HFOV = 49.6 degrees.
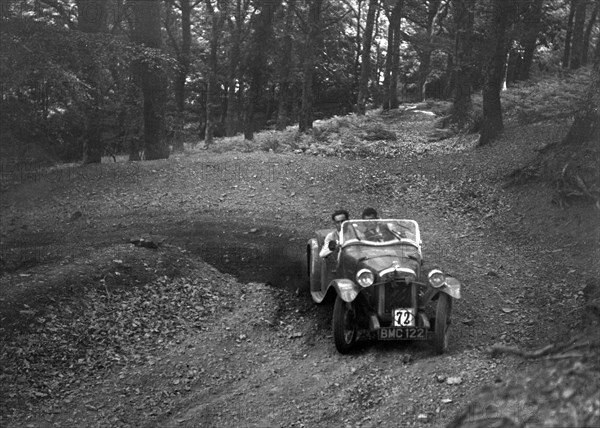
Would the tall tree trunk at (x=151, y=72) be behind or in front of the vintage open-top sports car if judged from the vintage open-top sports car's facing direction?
behind

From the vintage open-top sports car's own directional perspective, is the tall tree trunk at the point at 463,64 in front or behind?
behind

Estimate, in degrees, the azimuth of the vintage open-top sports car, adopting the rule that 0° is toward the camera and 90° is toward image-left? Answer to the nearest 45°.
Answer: approximately 0°

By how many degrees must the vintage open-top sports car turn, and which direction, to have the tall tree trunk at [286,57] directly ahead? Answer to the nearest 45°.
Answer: approximately 180°

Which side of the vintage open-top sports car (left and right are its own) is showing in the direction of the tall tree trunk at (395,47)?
back

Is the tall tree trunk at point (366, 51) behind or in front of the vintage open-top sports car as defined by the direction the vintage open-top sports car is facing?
behind

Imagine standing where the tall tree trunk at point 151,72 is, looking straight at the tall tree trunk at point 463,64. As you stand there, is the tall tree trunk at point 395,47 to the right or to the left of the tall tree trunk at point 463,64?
left

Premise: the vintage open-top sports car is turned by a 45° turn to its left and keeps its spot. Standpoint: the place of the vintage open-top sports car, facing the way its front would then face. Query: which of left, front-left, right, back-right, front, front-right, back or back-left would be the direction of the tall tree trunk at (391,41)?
back-left

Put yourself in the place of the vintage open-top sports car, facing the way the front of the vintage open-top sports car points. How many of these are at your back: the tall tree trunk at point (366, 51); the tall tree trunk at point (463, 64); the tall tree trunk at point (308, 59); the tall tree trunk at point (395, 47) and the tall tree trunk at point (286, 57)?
5

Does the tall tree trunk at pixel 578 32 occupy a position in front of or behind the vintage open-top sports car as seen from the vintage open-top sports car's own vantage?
behind

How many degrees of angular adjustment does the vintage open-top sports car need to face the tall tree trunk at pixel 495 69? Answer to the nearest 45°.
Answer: approximately 180°

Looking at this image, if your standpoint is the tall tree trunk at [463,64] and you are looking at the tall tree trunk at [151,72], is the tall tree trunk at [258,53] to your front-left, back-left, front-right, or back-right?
front-right

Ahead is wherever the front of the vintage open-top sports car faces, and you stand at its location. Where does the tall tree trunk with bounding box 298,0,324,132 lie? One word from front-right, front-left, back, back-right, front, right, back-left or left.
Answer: back
